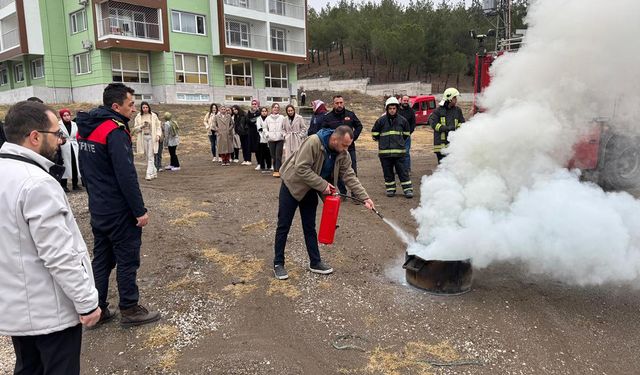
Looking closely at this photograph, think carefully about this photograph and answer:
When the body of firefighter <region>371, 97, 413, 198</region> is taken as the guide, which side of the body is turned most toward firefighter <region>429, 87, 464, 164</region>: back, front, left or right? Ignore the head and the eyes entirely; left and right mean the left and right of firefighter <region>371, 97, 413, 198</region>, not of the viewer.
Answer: left

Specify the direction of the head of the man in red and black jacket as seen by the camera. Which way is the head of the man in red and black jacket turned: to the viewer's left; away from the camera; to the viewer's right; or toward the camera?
to the viewer's right

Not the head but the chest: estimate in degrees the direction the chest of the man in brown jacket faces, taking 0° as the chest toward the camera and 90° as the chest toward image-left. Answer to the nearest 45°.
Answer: approximately 315°

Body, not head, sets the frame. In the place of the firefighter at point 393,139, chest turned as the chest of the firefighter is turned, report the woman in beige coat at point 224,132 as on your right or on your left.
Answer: on your right

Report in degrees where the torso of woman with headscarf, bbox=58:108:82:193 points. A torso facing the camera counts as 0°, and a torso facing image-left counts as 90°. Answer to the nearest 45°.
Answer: approximately 315°

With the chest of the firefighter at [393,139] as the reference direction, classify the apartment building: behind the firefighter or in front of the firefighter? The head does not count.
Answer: behind

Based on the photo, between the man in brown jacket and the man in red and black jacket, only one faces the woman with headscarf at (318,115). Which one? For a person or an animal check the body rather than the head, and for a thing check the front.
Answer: the man in red and black jacket

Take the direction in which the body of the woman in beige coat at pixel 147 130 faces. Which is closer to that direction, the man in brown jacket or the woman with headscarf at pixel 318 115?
the man in brown jacket

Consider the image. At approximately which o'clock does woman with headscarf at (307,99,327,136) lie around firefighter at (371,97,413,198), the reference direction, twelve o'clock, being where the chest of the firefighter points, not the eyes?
The woman with headscarf is roughly at 3 o'clock from the firefighter.

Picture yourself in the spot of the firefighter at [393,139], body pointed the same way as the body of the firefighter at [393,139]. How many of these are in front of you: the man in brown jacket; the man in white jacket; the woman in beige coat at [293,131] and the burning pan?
3

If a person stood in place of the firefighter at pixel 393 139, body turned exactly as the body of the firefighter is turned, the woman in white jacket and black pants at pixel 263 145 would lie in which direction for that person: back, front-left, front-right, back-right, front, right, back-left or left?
back-right

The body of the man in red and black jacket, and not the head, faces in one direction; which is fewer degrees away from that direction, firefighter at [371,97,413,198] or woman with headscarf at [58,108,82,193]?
the firefighter

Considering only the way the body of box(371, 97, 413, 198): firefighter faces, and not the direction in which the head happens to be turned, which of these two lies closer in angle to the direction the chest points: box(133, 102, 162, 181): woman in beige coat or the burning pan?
the burning pan

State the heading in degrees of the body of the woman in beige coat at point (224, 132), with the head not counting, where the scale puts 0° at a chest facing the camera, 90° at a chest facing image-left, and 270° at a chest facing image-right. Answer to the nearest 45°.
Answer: approximately 0°

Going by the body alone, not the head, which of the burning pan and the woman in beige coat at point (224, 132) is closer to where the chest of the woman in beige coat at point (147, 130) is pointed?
the burning pan
